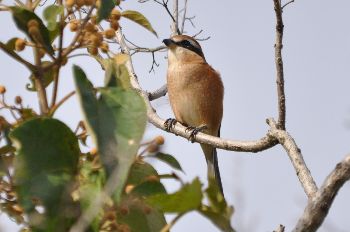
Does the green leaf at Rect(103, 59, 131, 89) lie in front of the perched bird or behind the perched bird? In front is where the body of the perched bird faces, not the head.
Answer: in front

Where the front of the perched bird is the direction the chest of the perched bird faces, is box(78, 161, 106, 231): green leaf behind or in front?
in front

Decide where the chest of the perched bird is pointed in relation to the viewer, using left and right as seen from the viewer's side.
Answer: facing the viewer and to the left of the viewer

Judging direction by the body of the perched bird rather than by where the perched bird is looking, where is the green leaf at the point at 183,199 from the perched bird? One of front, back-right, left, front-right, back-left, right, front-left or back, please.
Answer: front-left
